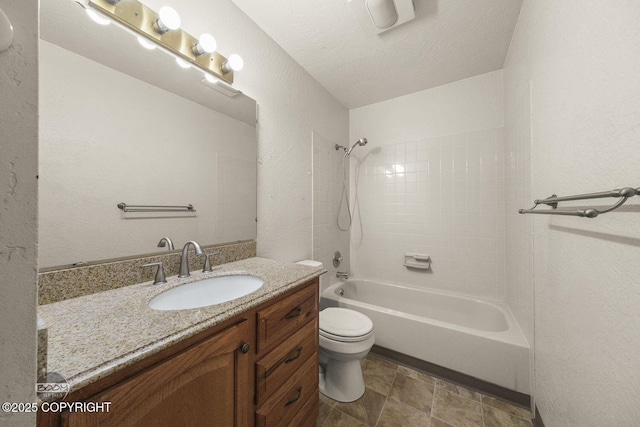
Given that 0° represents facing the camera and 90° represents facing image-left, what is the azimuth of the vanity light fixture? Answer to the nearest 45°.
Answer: approximately 315°

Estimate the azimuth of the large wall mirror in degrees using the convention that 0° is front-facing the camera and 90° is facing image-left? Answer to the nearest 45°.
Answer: approximately 315°

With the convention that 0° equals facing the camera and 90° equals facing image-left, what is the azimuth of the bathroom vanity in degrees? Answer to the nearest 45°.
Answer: approximately 315°
